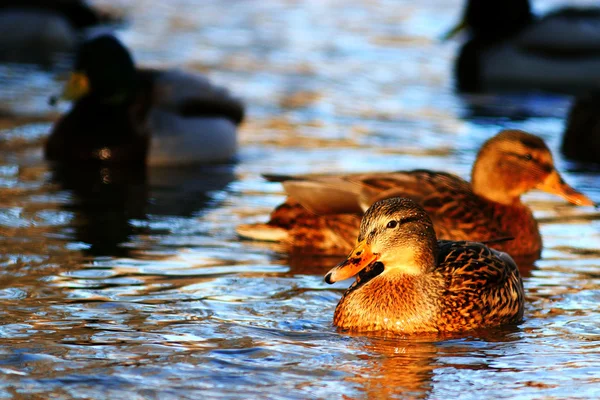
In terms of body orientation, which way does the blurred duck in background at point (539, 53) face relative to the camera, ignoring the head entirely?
to the viewer's left

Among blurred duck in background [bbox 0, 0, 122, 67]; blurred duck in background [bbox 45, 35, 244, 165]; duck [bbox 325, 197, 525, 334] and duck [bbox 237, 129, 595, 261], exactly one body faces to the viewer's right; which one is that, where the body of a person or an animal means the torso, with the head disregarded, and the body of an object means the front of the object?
duck [bbox 237, 129, 595, 261]

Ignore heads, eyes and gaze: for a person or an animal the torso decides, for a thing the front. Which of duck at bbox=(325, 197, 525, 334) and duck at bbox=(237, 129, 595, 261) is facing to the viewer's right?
duck at bbox=(237, 129, 595, 261)

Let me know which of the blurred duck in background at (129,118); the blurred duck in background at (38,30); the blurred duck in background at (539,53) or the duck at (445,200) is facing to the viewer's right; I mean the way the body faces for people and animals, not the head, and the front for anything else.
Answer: the duck

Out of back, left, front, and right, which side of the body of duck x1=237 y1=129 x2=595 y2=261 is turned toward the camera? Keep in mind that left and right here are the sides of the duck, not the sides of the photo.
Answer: right

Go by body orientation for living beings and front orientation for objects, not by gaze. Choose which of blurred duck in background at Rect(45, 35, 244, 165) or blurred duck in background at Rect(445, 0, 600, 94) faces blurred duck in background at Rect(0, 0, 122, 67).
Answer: blurred duck in background at Rect(445, 0, 600, 94)

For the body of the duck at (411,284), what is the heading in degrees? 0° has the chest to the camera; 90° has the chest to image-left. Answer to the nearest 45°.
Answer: approximately 45°

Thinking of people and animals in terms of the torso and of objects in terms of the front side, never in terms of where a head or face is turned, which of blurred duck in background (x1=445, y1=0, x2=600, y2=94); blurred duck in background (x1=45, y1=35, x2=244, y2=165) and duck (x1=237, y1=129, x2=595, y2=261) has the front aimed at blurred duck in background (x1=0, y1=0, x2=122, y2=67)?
blurred duck in background (x1=445, y1=0, x2=600, y2=94)

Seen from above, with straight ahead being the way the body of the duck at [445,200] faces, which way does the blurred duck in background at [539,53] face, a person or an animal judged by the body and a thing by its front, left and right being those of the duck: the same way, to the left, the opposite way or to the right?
the opposite way

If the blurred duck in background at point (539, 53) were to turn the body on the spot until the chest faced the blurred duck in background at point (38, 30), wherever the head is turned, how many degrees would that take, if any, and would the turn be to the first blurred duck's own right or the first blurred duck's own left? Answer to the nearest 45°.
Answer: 0° — it already faces it

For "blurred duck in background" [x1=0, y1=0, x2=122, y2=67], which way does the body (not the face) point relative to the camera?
to the viewer's left

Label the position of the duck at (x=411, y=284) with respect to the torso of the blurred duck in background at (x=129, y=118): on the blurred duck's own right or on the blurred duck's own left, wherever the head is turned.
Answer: on the blurred duck's own left

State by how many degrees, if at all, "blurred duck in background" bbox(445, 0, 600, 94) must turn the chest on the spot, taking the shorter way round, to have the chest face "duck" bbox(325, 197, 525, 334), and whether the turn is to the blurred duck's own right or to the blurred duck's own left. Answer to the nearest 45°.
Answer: approximately 90° to the blurred duck's own left

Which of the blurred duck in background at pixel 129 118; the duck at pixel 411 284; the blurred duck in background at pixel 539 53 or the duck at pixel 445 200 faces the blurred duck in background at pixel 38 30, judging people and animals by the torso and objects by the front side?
the blurred duck in background at pixel 539 53

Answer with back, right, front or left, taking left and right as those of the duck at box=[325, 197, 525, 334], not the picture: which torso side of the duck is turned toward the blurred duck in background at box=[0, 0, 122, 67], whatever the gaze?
right

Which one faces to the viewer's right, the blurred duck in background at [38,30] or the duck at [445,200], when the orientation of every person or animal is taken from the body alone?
the duck
